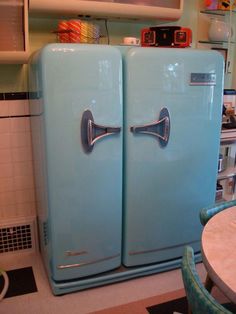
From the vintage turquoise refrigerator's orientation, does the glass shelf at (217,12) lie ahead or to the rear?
to the rear

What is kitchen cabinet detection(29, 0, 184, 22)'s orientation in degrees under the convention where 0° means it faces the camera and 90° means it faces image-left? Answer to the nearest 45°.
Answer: approximately 0°

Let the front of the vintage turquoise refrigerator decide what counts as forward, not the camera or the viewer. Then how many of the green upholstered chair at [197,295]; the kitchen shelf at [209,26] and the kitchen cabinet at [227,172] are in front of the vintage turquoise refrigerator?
1

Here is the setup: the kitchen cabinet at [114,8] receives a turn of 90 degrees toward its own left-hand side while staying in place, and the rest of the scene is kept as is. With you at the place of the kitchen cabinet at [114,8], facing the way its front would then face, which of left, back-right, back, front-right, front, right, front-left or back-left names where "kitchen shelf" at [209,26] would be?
front-left

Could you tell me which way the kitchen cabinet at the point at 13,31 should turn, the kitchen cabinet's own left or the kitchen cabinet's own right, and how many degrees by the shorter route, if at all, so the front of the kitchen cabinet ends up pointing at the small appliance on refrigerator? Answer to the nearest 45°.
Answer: approximately 90° to the kitchen cabinet's own left

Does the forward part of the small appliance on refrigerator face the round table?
yes

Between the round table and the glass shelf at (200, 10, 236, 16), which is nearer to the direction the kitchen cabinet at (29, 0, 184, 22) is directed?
the round table

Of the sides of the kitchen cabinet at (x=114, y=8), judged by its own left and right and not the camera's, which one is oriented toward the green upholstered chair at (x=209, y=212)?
front
